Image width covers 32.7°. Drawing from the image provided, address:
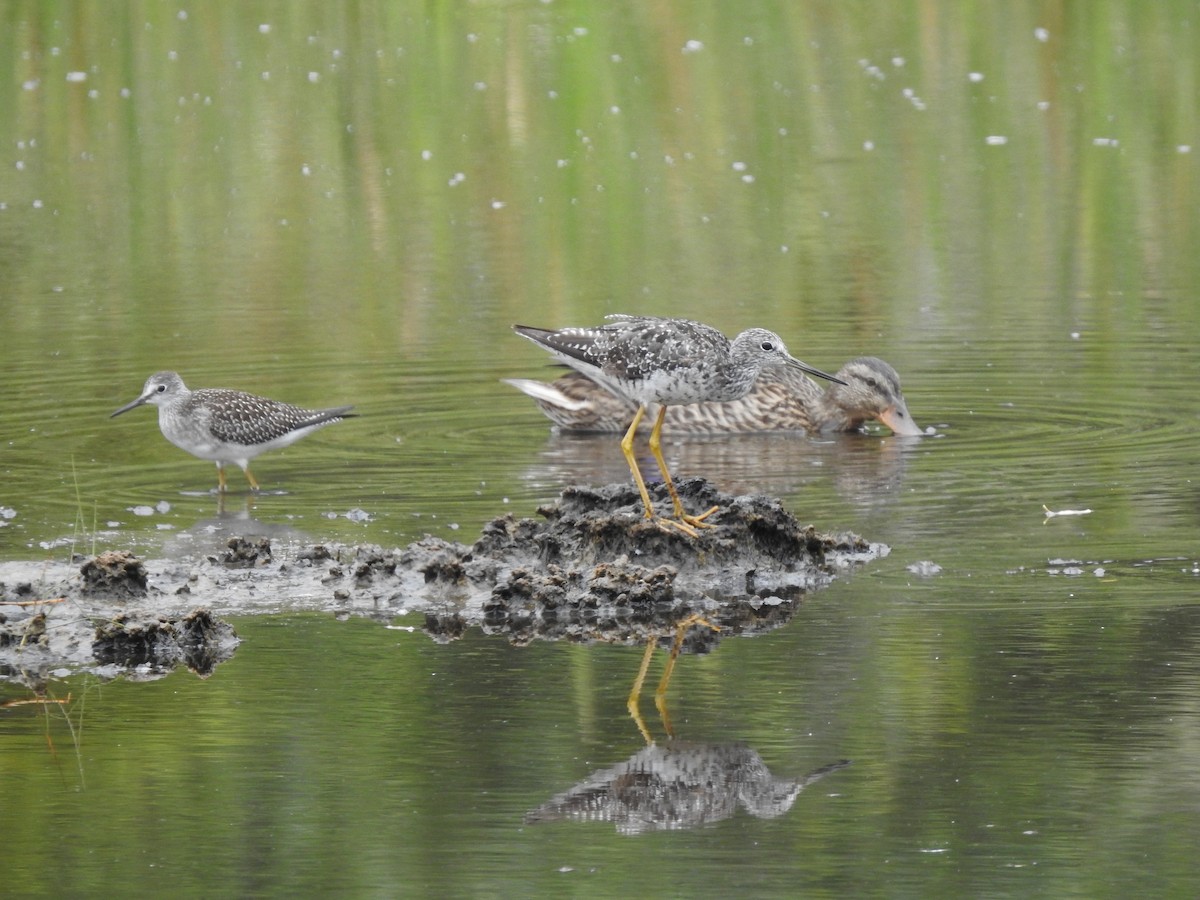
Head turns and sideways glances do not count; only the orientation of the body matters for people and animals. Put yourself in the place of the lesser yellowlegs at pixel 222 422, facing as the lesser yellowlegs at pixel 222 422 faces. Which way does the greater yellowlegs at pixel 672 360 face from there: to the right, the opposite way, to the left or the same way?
the opposite way

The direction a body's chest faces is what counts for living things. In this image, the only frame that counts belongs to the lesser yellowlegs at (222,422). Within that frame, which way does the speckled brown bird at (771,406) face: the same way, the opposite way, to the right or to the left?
the opposite way

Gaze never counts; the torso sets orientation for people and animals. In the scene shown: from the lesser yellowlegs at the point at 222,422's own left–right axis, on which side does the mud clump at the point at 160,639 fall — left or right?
on its left

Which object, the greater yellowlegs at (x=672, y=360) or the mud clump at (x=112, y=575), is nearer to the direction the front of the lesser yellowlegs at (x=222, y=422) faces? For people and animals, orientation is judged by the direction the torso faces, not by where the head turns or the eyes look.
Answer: the mud clump

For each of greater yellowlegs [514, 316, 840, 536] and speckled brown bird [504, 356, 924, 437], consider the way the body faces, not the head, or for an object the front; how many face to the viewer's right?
2

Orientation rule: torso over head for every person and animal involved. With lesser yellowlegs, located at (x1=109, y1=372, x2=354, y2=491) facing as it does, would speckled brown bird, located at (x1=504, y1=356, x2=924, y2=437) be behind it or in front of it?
behind

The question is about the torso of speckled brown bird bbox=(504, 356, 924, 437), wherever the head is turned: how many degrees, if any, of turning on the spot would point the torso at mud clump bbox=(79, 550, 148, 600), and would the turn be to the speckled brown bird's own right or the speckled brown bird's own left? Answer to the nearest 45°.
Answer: approximately 135° to the speckled brown bird's own right

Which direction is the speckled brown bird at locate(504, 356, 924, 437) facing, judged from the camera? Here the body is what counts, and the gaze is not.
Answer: to the viewer's right

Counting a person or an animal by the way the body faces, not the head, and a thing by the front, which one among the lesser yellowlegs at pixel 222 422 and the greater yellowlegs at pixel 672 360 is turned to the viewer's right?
the greater yellowlegs at pixel 672 360

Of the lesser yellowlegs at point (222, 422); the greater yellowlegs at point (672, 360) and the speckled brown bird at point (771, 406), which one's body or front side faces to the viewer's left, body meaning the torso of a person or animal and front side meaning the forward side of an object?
the lesser yellowlegs at point (222, 422)

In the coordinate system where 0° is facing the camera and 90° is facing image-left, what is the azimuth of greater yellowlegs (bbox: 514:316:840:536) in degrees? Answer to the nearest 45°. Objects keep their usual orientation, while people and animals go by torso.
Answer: approximately 270°

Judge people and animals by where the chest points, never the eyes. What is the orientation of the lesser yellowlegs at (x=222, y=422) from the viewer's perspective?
to the viewer's left

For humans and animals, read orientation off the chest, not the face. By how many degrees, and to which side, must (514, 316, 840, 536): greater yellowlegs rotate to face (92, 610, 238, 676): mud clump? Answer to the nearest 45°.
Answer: approximately 135° to its right
